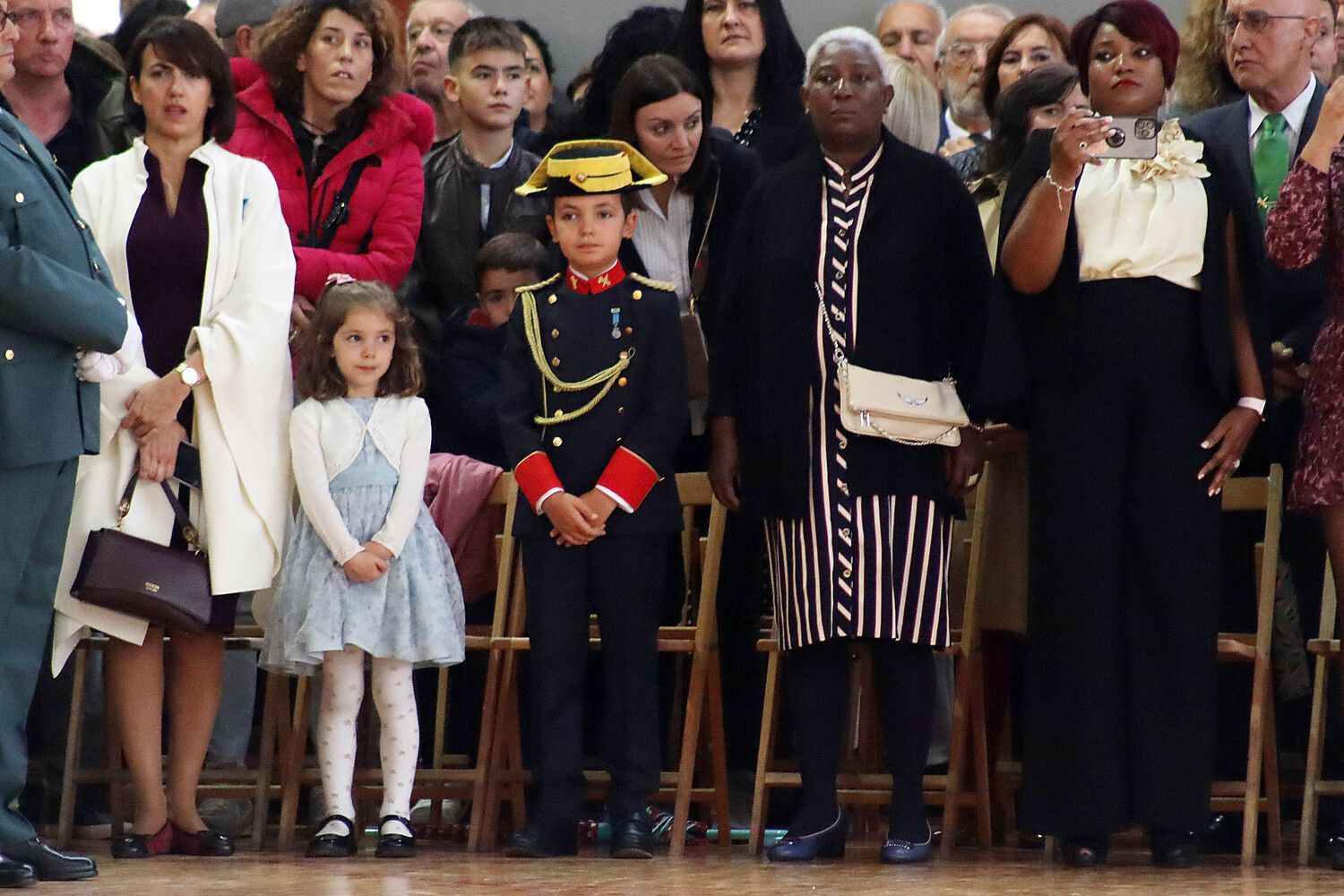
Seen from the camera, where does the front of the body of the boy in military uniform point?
toward the camera

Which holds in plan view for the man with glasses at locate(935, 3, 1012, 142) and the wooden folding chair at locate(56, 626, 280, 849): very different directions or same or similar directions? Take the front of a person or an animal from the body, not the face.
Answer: same or similar directions

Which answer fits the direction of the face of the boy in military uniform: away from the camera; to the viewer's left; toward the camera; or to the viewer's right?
toward the camera

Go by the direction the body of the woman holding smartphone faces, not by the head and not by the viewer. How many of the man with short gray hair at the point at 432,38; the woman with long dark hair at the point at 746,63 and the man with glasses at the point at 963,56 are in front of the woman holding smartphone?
0

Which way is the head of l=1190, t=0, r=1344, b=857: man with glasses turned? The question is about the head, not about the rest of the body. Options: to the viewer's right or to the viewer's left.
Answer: to the viewer's left

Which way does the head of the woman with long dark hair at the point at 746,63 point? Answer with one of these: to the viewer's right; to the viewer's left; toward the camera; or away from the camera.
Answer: toward the camera

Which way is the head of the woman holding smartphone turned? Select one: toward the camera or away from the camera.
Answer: toward the camera

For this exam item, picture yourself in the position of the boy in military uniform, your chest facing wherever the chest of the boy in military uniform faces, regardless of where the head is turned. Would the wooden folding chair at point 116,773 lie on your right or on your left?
on your right

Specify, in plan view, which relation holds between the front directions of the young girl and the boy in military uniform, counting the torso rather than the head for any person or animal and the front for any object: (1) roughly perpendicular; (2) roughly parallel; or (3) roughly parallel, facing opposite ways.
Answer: roughly parallel

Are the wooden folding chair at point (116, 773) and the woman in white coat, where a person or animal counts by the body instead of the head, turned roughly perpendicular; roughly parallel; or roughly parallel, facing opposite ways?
roughly parallel

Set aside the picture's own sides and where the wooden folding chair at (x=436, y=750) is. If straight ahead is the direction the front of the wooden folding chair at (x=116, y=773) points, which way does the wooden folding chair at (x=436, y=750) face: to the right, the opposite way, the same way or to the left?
the same way

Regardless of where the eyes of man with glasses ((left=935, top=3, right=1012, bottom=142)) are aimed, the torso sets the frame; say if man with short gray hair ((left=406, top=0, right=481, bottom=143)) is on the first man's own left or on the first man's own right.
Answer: on the first man's own right

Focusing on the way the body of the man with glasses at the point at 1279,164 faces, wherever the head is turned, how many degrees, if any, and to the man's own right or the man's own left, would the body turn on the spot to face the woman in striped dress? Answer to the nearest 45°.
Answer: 0° — they already face them

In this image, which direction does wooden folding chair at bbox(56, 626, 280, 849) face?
toward the camera

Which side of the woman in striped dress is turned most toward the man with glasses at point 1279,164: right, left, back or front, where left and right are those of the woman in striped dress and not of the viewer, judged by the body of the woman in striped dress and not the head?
left

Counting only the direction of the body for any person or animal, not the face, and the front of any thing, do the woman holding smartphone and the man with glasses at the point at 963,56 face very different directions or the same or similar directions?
same or similar directions

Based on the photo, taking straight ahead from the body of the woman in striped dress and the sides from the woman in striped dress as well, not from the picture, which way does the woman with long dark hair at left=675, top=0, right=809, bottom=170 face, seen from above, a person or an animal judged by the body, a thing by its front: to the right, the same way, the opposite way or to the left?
the same way
